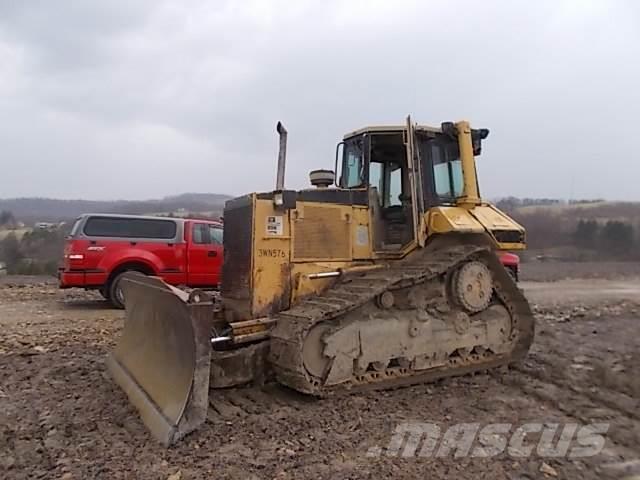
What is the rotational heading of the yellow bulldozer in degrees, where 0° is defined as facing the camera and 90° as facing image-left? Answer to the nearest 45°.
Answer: approximately 45°

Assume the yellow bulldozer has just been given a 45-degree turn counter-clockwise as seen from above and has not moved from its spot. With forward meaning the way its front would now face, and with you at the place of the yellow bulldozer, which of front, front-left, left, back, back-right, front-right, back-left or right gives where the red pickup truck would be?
back-right
